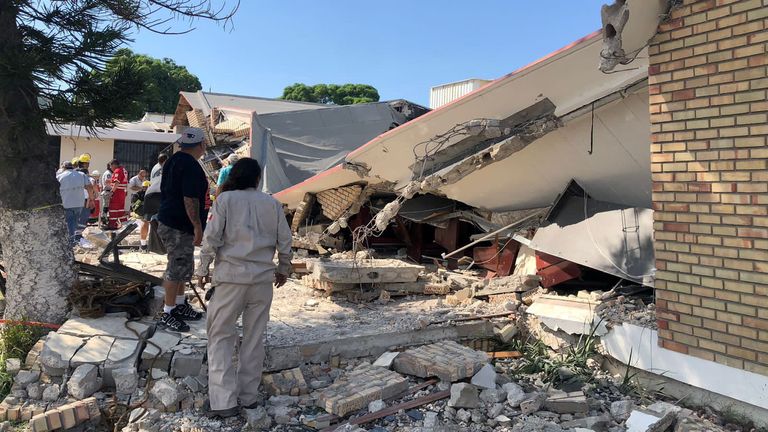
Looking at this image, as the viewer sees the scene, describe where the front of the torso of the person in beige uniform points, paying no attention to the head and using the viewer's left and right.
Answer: facing away from the viewer

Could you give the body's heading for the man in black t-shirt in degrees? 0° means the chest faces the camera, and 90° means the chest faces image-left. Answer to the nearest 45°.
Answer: approximately 270°

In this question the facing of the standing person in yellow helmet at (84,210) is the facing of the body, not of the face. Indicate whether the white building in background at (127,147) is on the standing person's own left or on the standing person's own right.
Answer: on the standing person's own left

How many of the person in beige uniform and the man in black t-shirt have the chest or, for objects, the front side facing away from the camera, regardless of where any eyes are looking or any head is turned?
1

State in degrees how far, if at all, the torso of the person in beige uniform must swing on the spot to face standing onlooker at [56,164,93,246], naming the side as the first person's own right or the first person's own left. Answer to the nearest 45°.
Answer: approximately 45° to the first person's own left

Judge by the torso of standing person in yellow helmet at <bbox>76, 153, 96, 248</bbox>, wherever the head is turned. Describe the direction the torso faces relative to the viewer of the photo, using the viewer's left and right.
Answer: facing to the right of the viewer
